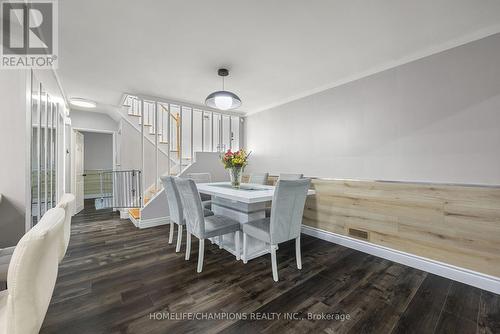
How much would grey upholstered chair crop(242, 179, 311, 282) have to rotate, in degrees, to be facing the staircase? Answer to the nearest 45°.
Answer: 0° — it already faces it

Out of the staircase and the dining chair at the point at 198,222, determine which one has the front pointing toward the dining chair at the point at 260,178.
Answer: the dining chair at the point at 198,222

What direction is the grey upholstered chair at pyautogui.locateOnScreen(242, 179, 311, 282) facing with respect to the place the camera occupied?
facing away from the viewer and to the left of the viewer

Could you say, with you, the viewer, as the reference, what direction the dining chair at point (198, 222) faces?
facing away from the viewer and to the right of the viewer

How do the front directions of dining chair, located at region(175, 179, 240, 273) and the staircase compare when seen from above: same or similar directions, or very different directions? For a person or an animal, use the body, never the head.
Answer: very different directions
